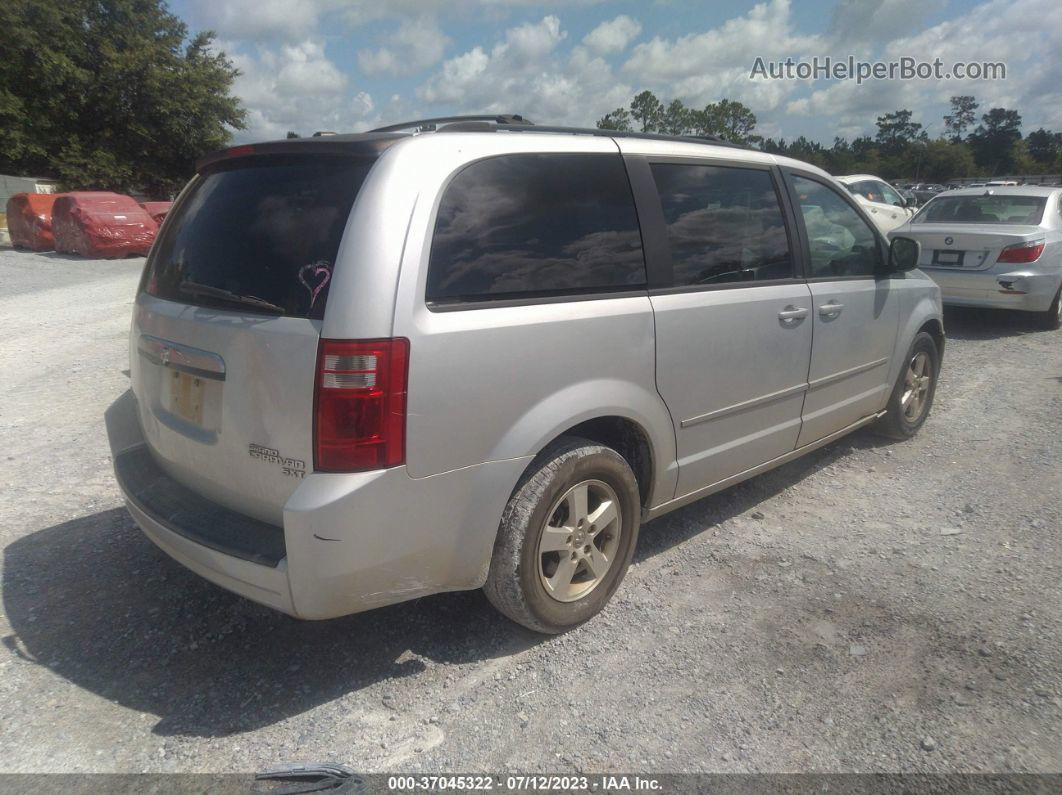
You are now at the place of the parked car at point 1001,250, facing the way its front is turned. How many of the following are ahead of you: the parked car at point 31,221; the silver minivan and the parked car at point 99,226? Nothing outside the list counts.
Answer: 0

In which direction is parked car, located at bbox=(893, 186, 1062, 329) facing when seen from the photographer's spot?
facing away from the viewer and to the right of the viewer

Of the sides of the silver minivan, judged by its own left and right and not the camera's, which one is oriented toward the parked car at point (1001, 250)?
front

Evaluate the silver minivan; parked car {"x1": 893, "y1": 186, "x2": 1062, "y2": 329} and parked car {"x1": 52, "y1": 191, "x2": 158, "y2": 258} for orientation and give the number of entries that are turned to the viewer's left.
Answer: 0

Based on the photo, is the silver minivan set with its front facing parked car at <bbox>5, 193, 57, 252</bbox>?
no

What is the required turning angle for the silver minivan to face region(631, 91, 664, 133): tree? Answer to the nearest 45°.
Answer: approximately 45° to its left

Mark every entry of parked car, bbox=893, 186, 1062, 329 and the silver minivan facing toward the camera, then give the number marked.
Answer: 0

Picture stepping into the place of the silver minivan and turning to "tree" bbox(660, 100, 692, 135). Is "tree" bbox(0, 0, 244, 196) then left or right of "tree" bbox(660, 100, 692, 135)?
left

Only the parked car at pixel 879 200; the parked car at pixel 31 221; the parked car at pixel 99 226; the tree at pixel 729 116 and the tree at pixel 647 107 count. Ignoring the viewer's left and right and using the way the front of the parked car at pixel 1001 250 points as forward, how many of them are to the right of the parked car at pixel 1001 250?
0

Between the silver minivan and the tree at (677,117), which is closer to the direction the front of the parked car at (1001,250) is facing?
the tree

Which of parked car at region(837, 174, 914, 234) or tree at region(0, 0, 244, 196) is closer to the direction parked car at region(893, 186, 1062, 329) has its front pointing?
the parked car

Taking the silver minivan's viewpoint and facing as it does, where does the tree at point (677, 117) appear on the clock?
The tree is roughly at 11 o'clock from the silver minivan.

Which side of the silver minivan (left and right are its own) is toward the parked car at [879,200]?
front
